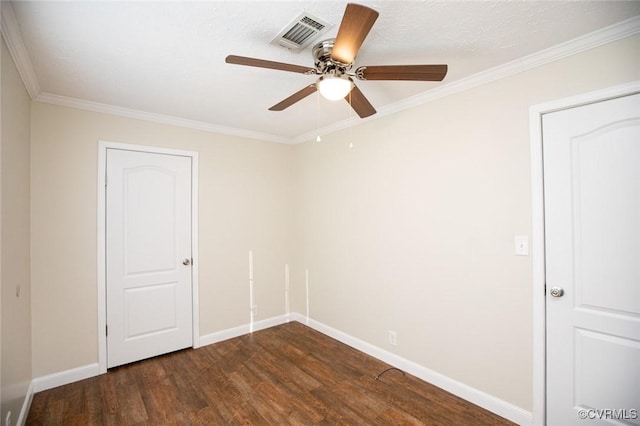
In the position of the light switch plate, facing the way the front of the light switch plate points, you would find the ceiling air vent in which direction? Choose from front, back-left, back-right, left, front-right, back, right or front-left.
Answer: front-right

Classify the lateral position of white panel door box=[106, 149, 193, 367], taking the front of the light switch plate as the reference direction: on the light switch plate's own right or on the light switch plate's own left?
on the light switch plate's own right

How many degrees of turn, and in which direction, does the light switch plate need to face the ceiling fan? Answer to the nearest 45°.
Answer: approximately 45° to its right
